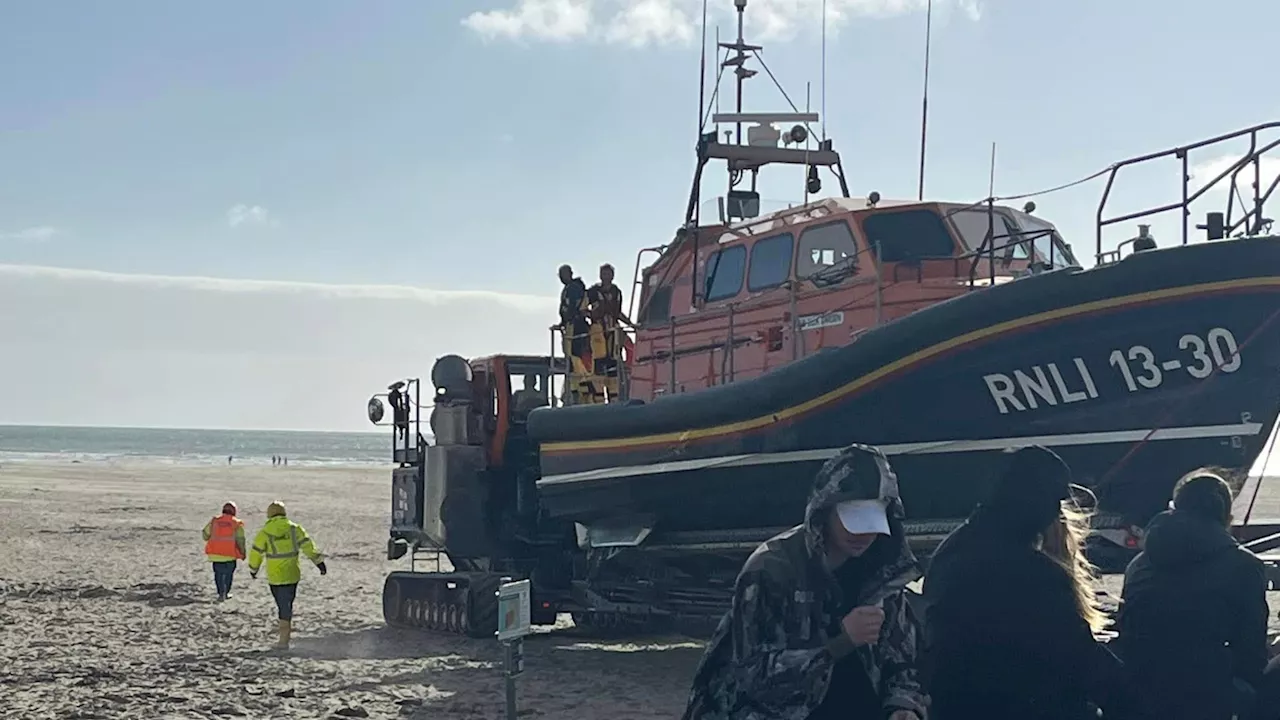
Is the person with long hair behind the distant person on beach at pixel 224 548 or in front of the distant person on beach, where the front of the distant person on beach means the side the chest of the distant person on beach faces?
behind

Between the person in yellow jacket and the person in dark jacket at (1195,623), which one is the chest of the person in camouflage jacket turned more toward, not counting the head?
the person in dark jacket

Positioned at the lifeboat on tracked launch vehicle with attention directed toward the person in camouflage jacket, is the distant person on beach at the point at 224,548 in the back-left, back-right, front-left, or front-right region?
back-right

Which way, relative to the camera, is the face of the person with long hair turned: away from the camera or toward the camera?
away from the camera

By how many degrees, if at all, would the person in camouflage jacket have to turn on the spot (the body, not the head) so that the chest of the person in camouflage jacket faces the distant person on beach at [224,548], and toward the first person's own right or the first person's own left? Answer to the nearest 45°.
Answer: approximately 180°

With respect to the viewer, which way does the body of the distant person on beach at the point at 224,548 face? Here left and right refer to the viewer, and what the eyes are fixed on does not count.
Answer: facing away from the viewer

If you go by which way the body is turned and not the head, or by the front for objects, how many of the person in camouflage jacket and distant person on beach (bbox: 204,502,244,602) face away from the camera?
1

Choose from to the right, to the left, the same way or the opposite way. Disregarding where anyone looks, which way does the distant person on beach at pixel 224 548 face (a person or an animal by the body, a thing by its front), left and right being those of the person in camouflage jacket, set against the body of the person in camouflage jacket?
the opposite way

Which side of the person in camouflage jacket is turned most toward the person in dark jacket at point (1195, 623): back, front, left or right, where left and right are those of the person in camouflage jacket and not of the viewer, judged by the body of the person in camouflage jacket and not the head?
left

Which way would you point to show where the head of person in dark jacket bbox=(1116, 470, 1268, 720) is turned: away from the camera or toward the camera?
away from the camera

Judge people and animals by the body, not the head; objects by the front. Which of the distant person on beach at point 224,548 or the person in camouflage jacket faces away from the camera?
the distant person on beach

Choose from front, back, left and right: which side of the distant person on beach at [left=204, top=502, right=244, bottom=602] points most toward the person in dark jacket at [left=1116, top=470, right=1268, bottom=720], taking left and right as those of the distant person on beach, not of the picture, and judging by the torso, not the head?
back

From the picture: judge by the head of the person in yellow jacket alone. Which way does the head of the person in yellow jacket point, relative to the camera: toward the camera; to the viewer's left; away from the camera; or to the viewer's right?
away from the camera
